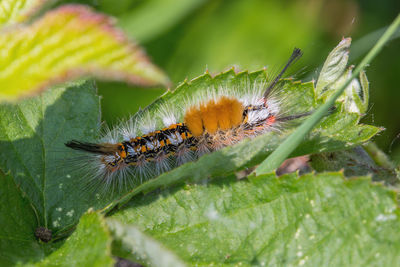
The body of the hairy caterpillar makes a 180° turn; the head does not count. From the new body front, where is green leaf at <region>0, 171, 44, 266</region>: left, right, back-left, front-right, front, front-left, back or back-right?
front-left

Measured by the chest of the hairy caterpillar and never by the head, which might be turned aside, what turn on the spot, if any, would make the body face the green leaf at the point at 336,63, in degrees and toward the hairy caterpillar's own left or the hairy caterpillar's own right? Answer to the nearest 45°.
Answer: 0° — it already faces it

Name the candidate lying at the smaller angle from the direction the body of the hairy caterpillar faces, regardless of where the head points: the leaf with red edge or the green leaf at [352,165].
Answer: the green leaf

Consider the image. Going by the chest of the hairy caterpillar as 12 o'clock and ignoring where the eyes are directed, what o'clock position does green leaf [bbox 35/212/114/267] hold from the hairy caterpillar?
The green leaf is roughly at 4 o'clock from the hairy caterpillar.

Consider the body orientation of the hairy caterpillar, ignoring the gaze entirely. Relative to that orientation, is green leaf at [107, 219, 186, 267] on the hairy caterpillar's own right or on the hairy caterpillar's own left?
on the hairy caterpillar's own right

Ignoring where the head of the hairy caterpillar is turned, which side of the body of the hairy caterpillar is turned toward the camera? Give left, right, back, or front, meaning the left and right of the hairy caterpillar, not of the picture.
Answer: right
